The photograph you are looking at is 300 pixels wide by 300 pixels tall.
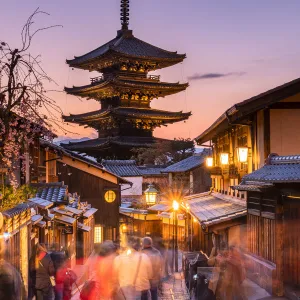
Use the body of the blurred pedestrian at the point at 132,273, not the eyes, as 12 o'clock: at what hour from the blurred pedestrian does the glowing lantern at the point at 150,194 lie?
The glowing lantern is roughly at 12 o'clock from the blurred pedestrian.

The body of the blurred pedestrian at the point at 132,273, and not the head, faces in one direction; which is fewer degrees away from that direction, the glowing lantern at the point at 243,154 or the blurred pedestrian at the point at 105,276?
the glowing lantern

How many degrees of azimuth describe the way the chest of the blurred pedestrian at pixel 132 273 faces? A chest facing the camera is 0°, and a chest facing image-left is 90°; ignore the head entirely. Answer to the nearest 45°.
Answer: approximately 180°

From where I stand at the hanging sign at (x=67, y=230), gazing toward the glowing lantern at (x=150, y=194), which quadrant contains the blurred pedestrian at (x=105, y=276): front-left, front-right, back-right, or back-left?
back-right

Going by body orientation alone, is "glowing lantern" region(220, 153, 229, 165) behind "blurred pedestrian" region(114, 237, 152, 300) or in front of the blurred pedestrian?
in front

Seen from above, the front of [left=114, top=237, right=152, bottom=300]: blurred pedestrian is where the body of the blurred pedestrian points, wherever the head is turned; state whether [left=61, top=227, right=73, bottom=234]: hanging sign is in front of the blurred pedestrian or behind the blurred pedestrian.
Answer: in front

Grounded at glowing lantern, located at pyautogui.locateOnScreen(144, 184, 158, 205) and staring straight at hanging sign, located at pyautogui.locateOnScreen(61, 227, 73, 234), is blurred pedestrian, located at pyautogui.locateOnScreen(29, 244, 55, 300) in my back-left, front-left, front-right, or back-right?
front-left

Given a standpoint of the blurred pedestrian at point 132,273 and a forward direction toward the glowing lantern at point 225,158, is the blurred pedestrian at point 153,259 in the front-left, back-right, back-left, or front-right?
front-right

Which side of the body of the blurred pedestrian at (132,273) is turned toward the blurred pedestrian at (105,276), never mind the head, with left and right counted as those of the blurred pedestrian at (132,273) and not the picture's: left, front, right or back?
left
